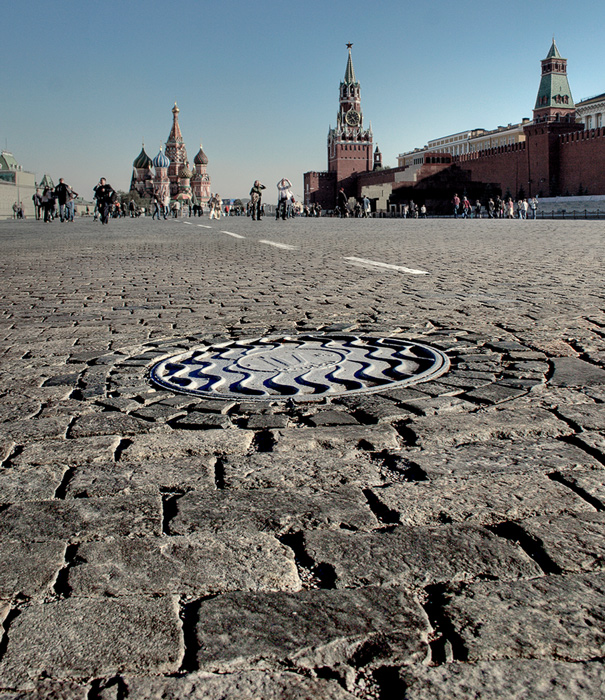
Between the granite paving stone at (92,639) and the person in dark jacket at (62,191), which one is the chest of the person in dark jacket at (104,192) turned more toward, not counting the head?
the granite paving stone

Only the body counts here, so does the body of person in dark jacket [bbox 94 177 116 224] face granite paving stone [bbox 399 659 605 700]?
yes

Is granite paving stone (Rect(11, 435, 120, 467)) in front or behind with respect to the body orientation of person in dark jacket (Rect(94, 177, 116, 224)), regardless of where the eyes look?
in front

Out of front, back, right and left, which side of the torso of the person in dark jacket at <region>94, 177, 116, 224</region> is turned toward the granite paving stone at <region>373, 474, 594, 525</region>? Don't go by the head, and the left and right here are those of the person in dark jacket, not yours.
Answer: front

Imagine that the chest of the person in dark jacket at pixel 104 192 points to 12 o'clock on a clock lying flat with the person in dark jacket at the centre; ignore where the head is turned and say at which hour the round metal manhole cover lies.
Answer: The round metal manhole cover is roughly at 12 o'clock from the person in dark jacket.

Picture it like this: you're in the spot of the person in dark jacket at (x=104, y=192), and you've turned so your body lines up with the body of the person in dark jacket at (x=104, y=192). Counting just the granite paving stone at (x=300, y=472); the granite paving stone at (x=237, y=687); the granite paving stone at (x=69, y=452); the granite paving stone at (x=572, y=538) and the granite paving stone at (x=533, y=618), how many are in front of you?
5

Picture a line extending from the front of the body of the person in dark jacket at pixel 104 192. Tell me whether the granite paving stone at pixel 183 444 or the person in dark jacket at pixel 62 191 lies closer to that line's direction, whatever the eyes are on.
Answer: the granite paving stone

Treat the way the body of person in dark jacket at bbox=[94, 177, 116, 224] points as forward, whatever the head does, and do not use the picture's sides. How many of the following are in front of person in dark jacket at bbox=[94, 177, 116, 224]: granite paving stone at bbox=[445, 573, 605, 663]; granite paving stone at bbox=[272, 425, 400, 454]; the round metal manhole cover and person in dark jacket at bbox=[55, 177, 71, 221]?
3

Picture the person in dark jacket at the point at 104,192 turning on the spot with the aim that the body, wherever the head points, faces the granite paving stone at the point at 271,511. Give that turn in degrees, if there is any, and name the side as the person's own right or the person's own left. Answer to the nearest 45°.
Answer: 0° — they already face it

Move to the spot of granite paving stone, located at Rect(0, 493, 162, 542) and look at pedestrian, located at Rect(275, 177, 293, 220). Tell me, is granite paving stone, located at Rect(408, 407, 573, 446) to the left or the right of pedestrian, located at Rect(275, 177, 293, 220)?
right

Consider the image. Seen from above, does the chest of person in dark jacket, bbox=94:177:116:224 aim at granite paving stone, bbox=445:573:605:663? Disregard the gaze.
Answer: yes

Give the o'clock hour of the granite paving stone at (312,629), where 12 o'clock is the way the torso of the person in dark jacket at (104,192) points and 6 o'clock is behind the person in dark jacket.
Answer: The granite paving stone is roughly at 12 o'clock from the person in dark jacket.

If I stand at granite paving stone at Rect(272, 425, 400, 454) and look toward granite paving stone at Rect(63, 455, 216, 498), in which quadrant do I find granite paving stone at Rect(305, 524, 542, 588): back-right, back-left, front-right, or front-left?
front-left

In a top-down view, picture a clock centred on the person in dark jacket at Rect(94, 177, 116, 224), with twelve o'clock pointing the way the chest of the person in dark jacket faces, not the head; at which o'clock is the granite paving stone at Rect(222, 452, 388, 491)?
The granite paving stone is roughly at 12 o'clock from the person in dark jacket.

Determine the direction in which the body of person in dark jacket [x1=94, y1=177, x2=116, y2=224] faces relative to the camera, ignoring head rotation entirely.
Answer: toward the camera

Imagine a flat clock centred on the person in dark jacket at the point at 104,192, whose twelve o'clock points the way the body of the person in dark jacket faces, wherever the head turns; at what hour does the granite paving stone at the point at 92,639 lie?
The granite paving stone is roughly at 12 o'clock from the person in dark jacket.
